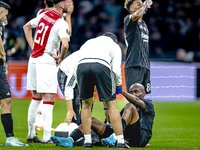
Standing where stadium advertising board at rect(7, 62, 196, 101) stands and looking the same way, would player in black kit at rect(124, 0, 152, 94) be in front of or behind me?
in front

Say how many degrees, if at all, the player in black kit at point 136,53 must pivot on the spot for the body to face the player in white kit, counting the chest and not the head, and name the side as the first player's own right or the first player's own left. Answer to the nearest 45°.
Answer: approximately 90° to the first player's own right

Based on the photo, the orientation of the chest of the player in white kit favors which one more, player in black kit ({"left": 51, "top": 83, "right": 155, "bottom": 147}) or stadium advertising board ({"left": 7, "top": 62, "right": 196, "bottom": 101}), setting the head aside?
the stadium advertising board

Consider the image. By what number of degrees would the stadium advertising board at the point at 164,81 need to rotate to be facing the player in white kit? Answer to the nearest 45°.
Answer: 0° — it already faces them

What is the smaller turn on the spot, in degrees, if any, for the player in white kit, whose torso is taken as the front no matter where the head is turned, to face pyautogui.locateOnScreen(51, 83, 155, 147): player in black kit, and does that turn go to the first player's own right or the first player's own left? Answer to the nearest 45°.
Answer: approximately 90° to the first player's own right

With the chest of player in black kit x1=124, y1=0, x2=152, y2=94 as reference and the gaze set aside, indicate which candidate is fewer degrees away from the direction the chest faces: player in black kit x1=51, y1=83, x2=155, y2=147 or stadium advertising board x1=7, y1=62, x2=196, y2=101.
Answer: the player in black kit

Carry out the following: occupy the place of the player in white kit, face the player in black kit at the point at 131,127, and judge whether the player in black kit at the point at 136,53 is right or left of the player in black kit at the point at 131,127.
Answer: left

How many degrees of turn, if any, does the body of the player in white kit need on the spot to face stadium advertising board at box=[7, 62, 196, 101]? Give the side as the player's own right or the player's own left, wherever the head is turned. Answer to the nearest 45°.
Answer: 0° — they already face it

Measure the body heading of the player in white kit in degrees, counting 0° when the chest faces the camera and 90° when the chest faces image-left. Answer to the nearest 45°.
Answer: approximately 225°

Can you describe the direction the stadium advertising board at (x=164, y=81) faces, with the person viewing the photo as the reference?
facing the viewer

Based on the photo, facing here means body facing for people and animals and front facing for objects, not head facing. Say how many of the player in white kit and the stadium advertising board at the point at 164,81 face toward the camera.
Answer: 1

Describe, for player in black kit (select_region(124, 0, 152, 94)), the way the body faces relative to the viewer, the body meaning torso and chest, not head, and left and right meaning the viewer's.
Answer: facing the viewer and to the right of the viewer

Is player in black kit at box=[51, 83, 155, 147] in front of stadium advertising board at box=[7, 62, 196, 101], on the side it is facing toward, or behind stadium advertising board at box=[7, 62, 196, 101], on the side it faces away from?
in front
